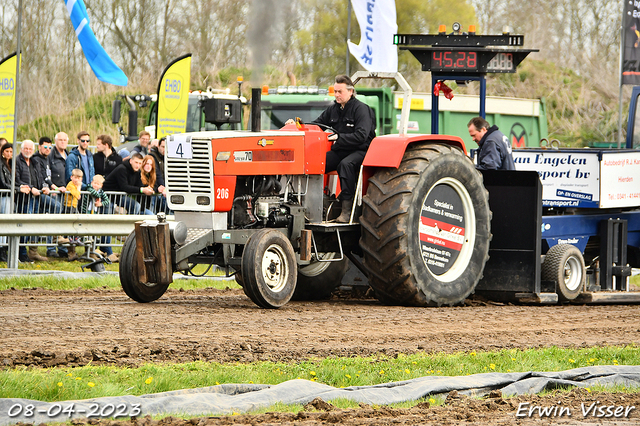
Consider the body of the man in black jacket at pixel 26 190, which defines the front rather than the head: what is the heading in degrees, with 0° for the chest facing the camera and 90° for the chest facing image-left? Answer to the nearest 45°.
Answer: approximately 315°

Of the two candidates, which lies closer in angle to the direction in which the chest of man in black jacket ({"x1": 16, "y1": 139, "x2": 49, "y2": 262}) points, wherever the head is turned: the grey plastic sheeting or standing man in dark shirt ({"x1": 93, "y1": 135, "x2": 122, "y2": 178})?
the grey plastic sheeting

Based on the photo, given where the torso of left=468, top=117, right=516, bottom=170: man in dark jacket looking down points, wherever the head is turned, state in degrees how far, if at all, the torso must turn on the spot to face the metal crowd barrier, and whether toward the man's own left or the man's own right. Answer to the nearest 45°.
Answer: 0° — they already face it

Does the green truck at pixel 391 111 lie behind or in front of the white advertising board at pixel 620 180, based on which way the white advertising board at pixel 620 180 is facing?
behind

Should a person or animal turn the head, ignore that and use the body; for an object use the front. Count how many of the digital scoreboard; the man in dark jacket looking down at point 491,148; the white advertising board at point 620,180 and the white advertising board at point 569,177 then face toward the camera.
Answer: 3

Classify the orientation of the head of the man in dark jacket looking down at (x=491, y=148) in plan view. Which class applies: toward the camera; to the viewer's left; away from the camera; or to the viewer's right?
to the viewer's left

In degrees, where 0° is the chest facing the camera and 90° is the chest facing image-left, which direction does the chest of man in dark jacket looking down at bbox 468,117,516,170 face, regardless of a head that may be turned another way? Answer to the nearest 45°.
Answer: approximately 90°

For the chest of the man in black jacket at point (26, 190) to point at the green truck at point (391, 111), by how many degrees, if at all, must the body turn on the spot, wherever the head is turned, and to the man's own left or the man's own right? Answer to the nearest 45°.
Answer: approximately 90° to the man's own left

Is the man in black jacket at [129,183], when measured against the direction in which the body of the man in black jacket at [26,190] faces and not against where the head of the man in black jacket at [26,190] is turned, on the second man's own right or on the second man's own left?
on the second man's own left
